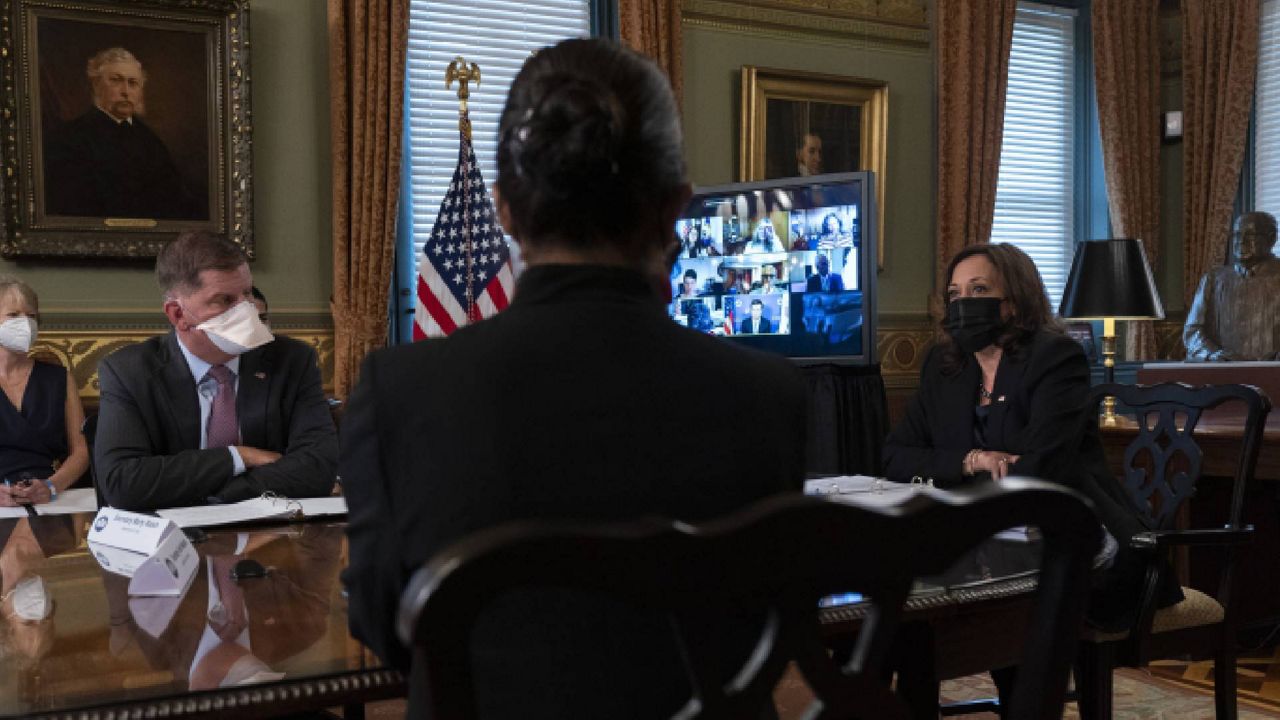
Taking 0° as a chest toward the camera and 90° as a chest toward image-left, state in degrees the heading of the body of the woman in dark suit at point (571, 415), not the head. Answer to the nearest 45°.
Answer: approximately 180°

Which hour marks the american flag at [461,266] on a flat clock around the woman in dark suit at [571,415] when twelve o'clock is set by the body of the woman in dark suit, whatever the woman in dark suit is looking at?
The american flag is roughly at 12 o'clock from the woman in dark suit.

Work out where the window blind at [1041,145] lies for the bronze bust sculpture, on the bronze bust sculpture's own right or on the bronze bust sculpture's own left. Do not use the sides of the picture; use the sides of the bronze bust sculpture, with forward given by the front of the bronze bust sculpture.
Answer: on the bronze bust sculpture's own right

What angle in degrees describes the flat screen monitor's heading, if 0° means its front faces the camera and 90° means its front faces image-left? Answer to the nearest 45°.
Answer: approximately 45°

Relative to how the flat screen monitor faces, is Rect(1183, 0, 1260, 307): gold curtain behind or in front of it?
behind

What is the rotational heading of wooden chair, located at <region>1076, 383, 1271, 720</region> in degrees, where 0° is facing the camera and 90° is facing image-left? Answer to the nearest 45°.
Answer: approximately 45°

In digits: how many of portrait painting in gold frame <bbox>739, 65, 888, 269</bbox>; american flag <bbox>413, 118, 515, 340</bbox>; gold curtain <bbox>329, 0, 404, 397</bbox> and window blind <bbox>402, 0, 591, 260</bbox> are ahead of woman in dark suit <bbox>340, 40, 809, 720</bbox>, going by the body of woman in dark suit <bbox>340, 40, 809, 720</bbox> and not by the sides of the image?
4

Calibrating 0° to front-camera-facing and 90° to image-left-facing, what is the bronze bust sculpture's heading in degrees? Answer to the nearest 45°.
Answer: approximately 45°

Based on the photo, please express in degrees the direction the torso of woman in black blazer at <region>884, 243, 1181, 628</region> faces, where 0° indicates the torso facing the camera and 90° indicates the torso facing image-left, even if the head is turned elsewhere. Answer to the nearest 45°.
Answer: approximately 45°

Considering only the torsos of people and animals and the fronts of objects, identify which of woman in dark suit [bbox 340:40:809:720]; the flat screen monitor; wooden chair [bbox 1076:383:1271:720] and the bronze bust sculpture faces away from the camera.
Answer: the woman in dark suit
